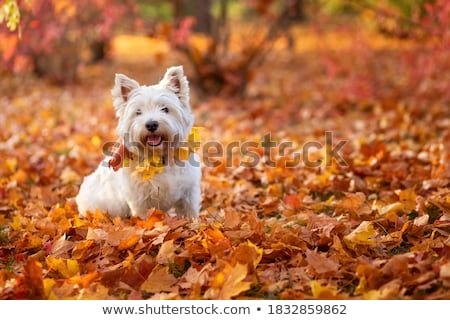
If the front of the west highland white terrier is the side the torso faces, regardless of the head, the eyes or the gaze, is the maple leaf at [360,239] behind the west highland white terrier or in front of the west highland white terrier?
in front

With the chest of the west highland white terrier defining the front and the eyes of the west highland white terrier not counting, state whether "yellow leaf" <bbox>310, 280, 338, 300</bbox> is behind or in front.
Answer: in front

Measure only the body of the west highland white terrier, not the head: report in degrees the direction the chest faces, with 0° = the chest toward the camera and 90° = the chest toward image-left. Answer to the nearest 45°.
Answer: approximately 315°

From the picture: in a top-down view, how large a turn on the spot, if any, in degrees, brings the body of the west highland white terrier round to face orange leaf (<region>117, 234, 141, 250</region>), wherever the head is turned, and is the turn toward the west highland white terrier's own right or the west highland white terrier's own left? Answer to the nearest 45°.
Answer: approximately 45° to the west highland white terrier's own right

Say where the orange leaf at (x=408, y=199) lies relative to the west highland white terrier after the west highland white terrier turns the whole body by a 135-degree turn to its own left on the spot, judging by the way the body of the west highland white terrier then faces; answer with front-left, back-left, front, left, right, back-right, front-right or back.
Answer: right

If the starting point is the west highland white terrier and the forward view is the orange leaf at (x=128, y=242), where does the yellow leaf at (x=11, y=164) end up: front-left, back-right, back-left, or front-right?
back-right

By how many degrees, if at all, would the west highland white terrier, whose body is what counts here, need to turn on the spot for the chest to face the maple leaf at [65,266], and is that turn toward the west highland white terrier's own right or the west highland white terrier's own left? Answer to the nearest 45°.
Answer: approximately 90° to the west highland white terrier's own right

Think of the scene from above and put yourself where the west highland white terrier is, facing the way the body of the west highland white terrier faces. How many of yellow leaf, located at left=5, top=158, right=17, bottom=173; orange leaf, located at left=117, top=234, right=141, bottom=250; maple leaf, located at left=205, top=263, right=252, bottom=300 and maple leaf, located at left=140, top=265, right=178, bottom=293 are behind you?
1

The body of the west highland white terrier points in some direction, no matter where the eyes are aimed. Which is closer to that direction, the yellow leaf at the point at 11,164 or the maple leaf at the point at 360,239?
the maple leaf
